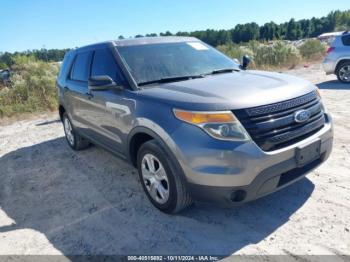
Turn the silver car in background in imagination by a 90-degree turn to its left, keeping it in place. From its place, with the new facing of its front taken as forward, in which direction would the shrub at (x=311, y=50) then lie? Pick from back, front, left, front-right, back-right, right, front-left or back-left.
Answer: front

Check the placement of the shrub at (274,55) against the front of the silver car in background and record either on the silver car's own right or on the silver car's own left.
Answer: on the silver car's own left

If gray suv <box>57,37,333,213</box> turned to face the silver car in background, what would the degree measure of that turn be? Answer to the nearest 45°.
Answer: approximately 90° to its left

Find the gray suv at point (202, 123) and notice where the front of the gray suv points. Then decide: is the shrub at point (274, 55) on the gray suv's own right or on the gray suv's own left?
on the gray suv's own left

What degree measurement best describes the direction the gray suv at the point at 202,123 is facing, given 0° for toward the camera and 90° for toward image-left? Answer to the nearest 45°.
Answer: approximately 315°

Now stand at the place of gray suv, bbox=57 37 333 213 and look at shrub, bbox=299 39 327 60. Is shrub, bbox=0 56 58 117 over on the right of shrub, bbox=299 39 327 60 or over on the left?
left
